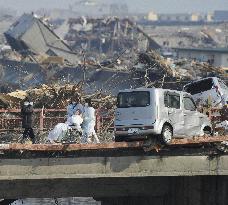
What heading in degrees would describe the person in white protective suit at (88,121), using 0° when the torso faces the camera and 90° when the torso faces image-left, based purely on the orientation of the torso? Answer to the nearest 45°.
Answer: approximately 90°

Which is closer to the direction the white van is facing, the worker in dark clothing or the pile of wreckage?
the pile of wreckage

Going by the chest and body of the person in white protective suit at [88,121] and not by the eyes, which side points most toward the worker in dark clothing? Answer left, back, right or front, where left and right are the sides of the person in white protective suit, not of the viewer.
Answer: front

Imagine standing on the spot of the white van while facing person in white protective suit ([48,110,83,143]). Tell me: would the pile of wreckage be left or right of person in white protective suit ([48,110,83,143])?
right

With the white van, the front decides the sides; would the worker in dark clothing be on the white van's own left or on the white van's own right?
on the white van's own left

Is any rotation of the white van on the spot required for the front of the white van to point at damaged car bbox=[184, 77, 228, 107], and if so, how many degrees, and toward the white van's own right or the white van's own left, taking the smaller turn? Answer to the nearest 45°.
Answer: approximately 45° to the white van's own left

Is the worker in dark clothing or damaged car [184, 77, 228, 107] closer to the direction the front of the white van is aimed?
the damaged car

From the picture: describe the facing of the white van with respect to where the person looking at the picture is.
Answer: facing away from the viewer and to the right of the viewer

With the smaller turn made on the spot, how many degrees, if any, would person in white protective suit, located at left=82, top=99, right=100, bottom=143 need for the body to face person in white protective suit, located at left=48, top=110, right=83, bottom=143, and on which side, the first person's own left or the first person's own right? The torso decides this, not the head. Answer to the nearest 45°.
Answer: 0° — they already face them

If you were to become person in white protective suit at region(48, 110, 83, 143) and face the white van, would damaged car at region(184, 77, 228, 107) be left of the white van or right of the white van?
left

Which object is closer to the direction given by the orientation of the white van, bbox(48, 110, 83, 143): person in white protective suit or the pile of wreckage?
the pile of wreckage
